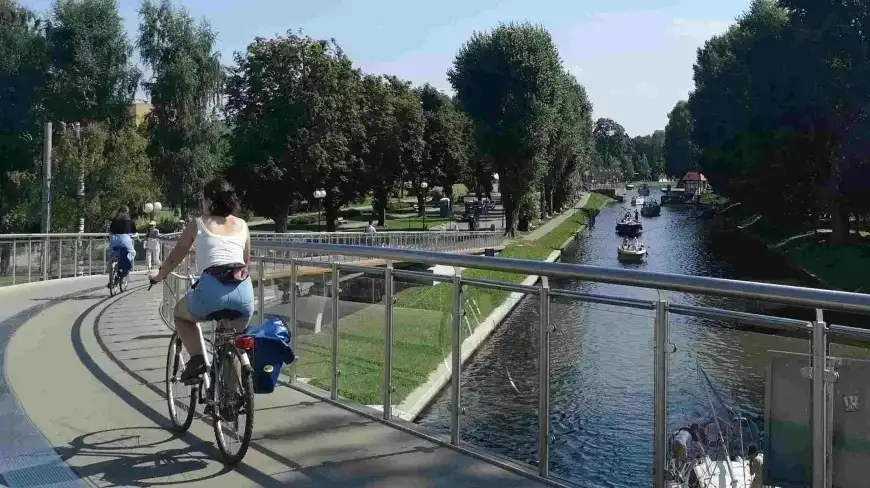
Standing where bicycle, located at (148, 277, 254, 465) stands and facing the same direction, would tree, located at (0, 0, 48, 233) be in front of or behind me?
in front

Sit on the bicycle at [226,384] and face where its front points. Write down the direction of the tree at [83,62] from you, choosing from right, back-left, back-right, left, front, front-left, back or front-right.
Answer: front

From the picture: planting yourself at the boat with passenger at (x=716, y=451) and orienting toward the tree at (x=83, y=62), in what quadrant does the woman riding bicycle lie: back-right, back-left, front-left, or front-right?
front-left

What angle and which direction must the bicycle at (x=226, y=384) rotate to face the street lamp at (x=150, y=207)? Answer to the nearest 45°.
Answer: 0° — it already faces it

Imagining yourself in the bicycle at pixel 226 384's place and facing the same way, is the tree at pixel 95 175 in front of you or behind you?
in front

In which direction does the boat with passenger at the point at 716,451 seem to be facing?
toward the camera

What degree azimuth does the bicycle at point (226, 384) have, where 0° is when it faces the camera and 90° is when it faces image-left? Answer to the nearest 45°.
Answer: approximately 180°

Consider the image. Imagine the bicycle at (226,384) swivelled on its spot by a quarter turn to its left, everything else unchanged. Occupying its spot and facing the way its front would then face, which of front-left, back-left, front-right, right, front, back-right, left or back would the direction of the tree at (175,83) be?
right
